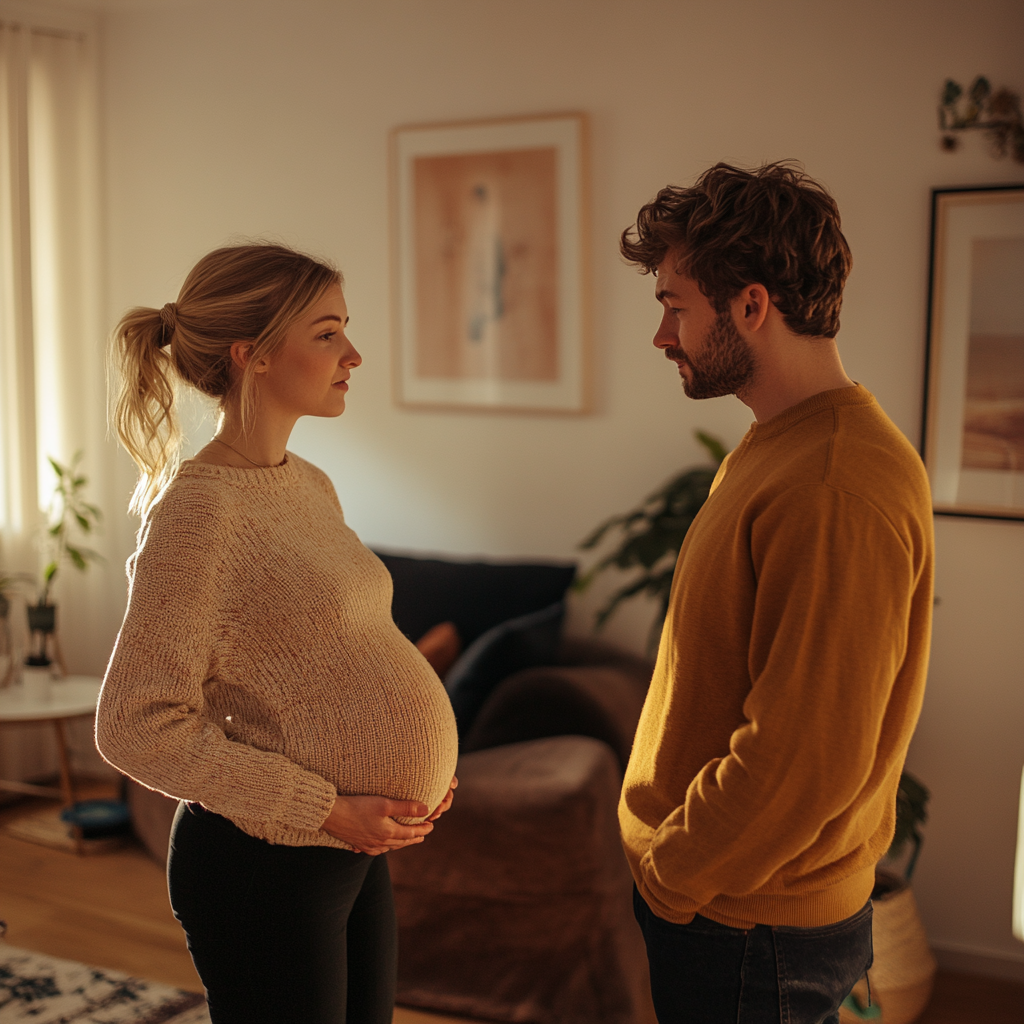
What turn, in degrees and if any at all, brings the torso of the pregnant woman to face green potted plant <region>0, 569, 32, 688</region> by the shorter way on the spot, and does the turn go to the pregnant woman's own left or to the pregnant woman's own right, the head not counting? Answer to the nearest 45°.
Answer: approximately 90° to the pregnant woman's own left

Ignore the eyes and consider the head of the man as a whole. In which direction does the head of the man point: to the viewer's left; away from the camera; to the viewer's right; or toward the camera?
to the viewer's left

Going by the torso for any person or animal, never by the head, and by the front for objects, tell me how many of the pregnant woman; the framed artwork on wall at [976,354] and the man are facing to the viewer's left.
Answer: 1

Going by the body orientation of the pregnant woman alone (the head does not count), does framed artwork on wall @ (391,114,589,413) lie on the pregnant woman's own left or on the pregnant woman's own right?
on the pregnant woman's own left

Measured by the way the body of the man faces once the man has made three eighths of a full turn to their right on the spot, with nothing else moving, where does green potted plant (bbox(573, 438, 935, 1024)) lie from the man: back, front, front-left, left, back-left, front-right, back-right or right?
front-left

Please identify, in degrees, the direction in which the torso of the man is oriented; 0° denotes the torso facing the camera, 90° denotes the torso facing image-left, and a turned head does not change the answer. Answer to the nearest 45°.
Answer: approximately 90°

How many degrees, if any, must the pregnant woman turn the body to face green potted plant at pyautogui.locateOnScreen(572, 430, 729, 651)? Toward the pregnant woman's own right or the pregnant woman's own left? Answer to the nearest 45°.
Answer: approximately 45° to the pregnant woman's own left

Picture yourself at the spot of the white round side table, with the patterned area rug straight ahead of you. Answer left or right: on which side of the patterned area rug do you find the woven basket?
left

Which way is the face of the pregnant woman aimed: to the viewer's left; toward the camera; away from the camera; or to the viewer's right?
to the viewer's right

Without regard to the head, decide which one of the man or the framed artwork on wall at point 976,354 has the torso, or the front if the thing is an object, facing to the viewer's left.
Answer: the man

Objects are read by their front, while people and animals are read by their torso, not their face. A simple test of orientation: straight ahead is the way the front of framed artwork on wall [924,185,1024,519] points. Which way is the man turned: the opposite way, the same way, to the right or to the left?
to the right

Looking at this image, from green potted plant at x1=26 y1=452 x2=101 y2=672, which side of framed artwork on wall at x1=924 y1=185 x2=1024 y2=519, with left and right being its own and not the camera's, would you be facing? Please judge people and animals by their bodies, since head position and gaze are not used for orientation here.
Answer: right

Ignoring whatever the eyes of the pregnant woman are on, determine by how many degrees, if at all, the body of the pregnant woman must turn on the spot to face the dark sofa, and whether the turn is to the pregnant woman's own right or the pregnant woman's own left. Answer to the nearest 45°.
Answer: approximately 45° to the pregnant woman's own left

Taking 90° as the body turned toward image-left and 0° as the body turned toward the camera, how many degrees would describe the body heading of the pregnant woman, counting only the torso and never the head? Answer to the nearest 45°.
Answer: approximately 270°

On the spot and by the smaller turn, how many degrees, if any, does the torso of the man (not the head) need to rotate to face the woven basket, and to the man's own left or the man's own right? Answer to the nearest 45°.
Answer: approximately 90° to the man's own right
